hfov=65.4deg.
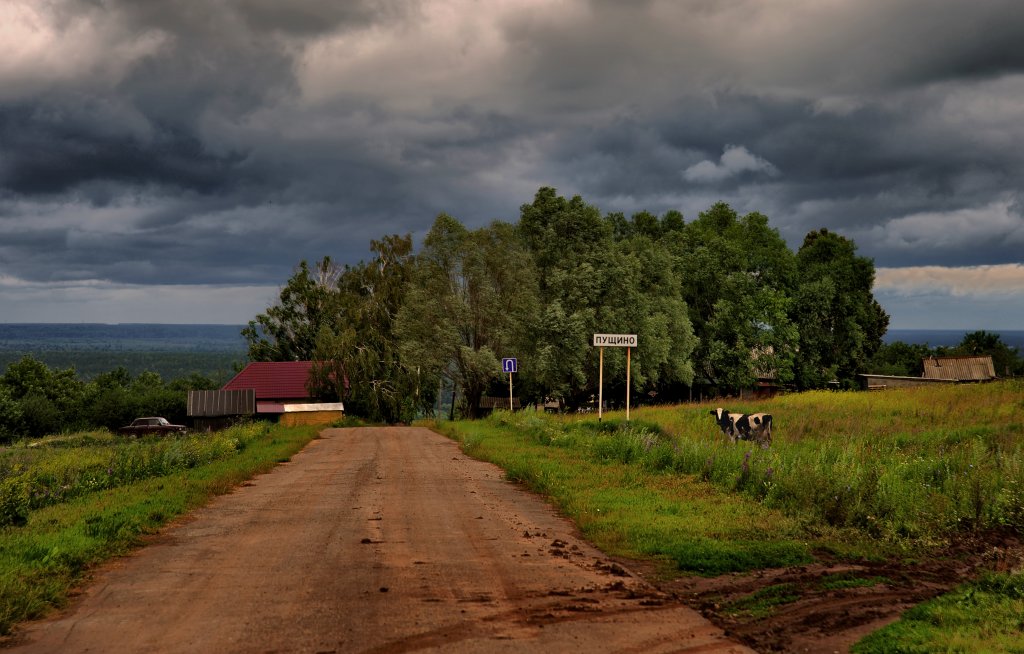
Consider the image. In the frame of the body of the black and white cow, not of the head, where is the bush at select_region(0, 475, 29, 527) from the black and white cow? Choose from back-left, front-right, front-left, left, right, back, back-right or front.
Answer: front-left

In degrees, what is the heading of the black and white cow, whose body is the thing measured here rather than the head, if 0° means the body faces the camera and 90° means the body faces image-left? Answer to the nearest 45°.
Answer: approximately 90°

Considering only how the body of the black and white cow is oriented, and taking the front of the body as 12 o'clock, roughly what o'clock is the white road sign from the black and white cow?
The white road sign is roughly at 1 o'clock from the black and white cow.

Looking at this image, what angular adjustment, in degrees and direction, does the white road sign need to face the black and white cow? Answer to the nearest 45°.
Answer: approximately 45° to its left

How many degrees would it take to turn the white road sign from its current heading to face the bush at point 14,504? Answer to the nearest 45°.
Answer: approximately 45° to its right

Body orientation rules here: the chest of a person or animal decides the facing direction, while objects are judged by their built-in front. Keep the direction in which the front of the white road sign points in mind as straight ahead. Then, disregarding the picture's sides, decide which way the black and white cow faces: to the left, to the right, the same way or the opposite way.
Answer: to the right

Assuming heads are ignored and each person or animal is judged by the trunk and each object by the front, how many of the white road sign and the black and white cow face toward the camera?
1
